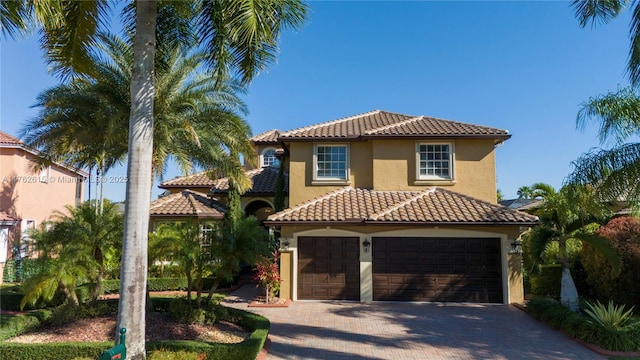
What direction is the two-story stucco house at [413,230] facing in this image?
toward the camera

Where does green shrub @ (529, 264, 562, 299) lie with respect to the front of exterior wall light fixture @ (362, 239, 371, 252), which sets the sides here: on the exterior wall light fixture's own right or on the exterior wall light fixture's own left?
on the exterior wall light fixture's own left

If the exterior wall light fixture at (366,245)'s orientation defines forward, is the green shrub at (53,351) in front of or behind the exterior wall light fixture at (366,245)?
in front

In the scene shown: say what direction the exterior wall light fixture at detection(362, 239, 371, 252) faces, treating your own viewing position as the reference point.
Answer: facing the viewer

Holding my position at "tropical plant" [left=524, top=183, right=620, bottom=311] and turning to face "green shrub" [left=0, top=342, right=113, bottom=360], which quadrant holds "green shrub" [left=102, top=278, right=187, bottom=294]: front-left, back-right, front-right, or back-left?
front-right

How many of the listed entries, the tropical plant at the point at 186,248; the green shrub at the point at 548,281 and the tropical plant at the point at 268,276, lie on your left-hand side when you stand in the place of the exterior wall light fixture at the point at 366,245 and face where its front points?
1

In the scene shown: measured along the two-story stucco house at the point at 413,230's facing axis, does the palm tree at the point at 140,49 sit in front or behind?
in front

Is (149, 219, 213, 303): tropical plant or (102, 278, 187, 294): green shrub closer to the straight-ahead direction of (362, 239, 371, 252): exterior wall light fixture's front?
the tropical plant

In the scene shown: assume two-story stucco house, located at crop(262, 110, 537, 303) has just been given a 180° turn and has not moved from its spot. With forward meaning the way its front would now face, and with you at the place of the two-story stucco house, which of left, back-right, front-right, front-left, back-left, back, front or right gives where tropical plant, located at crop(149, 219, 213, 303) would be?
back-left

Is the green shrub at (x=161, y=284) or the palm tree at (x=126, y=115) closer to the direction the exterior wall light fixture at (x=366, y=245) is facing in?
the palm tree
